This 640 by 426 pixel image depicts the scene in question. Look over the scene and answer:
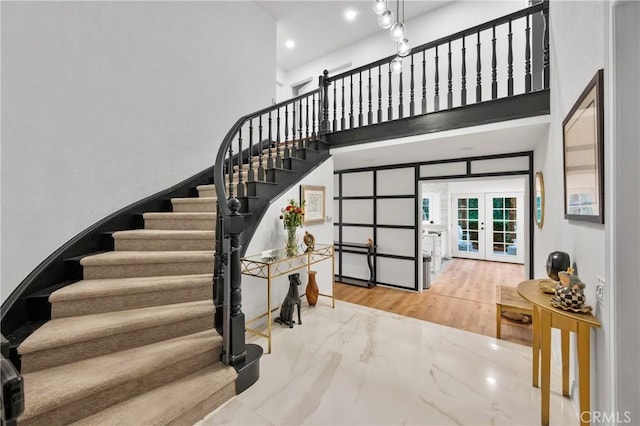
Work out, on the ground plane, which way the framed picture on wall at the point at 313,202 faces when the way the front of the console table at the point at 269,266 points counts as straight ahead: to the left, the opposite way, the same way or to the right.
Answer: the same way

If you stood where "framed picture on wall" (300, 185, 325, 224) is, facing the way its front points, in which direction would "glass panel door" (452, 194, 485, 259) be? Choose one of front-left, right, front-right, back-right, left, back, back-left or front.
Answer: left

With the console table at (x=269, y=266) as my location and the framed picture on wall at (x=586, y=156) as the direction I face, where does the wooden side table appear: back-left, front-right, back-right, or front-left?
front-left

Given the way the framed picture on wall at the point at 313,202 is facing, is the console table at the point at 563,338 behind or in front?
in front

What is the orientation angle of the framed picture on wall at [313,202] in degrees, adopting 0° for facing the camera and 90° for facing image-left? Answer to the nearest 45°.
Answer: approximately 315°

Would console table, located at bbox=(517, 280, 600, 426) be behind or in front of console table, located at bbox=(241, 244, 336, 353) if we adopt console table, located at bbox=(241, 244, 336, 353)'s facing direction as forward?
in front

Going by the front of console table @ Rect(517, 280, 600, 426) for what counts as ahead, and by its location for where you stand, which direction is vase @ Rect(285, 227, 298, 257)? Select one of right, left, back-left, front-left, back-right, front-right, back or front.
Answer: front-right

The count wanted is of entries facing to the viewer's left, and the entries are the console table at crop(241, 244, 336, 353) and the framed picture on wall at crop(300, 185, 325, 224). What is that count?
0

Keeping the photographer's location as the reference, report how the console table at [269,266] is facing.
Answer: facing the viewer and to the right of the viewer

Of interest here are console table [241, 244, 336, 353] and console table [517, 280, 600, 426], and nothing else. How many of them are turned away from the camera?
0

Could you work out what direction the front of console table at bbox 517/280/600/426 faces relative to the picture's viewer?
facing the viewer and to the left of the viewer
